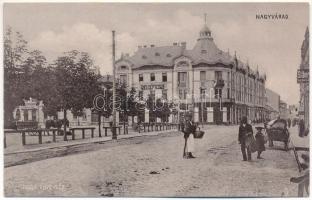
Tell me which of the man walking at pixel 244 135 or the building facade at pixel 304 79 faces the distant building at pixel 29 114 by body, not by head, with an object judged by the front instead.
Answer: the building facade

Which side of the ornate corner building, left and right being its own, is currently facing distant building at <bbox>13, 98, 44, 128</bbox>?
right

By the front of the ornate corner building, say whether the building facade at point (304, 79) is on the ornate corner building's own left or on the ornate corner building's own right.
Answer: on the ornate corner building's own left

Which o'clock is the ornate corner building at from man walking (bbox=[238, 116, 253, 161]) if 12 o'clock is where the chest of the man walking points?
The ornate corner building is roughly at 5 o'clock from the man walking.

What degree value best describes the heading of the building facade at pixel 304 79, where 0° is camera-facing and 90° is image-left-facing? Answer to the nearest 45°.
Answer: approximately 90°

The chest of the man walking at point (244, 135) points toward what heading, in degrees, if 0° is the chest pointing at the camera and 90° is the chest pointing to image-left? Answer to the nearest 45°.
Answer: approximately 0°

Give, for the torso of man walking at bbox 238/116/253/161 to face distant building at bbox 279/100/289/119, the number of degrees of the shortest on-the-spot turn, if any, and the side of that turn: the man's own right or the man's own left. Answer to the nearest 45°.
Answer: approximately 135° to the man's own left

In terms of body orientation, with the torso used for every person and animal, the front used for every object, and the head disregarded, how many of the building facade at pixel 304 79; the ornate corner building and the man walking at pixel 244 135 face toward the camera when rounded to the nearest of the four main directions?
2

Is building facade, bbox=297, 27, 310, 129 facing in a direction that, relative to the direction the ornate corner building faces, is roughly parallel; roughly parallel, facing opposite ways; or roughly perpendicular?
roughly perpendicular

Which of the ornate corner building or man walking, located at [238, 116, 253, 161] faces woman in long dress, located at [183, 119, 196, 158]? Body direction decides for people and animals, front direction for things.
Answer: the ornate corner building

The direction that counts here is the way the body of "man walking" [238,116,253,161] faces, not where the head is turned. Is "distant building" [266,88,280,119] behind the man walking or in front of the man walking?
behind

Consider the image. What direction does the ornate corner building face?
toward the camera
